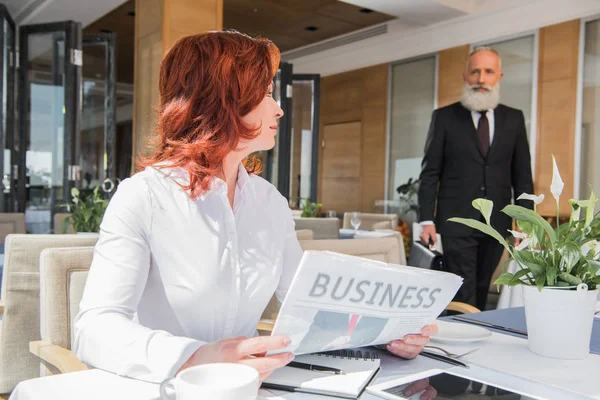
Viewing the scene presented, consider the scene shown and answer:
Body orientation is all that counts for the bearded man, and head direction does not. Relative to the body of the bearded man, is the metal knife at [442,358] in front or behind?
in front

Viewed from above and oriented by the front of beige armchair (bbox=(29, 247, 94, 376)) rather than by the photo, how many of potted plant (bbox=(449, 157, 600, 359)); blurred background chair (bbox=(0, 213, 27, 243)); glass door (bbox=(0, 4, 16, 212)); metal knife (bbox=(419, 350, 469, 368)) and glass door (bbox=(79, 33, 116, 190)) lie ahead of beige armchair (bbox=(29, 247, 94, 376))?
2

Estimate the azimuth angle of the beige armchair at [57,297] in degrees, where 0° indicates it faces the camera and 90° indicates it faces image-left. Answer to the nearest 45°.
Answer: approximately 315°

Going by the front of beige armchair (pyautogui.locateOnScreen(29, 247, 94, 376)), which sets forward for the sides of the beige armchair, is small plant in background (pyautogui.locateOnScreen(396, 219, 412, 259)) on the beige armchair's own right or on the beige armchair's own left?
on the beige armchair's own left

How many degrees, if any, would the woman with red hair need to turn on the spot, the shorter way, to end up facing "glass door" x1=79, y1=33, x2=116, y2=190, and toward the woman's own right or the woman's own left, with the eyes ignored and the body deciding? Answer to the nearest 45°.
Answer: approximately 135° to the woman's own left

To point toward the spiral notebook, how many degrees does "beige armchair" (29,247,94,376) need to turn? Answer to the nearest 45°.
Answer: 0° — it already faces it

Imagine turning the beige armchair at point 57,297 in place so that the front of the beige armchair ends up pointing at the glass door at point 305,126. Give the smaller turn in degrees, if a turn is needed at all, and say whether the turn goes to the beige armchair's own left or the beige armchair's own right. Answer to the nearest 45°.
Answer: approximately 90° to the beige armchair's own left

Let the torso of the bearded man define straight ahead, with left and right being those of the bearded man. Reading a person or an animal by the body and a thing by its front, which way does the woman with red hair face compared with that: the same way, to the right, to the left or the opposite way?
to the left

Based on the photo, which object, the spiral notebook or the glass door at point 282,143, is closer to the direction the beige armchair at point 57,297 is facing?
the spiral notebook

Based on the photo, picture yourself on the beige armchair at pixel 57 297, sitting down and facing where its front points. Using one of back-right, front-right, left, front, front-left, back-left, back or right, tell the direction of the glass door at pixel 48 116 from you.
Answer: back-left

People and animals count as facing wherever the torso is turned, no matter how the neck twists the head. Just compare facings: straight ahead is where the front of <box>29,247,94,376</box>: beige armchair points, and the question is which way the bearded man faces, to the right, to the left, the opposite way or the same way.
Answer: to the right

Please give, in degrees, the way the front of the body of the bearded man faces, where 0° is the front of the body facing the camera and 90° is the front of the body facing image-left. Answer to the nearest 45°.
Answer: approximately 0°

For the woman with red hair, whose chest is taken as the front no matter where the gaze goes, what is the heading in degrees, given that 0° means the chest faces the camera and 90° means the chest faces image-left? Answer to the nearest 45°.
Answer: approximately 315°
